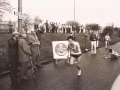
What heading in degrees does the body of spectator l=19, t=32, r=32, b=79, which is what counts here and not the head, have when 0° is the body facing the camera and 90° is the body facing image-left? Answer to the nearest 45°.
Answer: approximately 270°

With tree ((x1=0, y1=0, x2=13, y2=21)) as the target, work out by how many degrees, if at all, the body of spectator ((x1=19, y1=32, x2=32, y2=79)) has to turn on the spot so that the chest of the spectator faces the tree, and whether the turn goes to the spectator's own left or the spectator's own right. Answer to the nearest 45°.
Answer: approximately 90° to the spectator's own left
